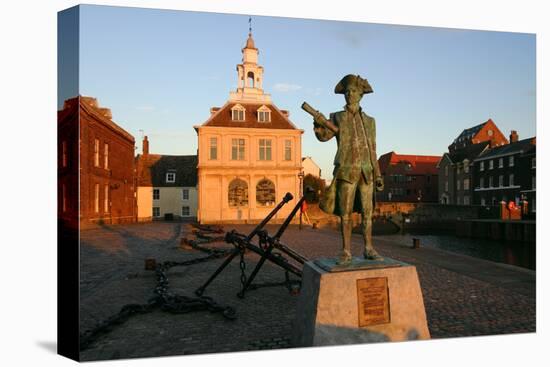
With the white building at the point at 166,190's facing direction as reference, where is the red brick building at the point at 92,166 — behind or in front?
in front

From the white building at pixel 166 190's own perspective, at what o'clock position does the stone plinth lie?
The stone plinth is roughly at 12 o'clock from the white building.

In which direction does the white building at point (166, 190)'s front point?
toward the camera

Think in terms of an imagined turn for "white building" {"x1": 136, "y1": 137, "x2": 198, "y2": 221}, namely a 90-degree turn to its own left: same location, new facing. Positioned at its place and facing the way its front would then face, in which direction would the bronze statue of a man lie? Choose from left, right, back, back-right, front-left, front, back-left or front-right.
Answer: right

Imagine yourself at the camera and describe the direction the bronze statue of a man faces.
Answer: facing the viewer
